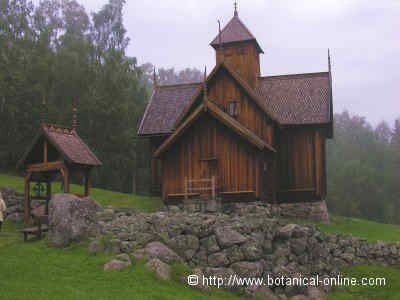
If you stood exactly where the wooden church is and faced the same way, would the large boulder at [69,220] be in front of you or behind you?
in front

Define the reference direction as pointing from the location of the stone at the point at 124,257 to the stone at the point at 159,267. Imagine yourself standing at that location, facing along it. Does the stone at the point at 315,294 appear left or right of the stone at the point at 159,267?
left

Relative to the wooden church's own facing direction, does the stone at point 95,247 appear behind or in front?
in front

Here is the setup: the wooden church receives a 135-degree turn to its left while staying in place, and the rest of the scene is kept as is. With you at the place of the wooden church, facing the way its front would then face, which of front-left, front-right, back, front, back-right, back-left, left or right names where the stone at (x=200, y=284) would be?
back-right

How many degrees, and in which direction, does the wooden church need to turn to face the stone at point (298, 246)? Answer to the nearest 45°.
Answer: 0° — it already faces it

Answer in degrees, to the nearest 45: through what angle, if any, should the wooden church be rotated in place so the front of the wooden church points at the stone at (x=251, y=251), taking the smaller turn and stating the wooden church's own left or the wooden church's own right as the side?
0° — it already faces it

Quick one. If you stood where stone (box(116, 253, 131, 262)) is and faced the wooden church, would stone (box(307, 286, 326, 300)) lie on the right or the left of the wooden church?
right

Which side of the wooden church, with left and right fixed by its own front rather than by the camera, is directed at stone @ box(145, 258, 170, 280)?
front

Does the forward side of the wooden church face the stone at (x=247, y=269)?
yes

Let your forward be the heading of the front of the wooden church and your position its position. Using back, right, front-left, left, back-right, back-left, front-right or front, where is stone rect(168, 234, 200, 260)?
front

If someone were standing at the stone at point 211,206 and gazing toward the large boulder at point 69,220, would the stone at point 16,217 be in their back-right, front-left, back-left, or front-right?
front-right

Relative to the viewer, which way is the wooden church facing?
toward the camera

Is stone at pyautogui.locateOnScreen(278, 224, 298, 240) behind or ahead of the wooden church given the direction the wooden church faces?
ahead

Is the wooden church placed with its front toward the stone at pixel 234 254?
yes

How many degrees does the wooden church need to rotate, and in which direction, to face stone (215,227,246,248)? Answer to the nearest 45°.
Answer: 0° — it already faces it

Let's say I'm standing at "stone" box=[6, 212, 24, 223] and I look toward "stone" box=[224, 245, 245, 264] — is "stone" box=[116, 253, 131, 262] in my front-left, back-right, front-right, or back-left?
front-right

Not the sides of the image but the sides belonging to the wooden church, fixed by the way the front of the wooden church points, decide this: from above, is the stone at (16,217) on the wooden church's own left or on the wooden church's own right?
on the wooden church's own right
